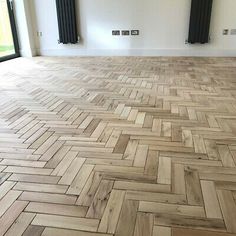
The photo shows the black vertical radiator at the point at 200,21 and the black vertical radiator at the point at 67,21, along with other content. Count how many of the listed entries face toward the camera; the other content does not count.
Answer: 2

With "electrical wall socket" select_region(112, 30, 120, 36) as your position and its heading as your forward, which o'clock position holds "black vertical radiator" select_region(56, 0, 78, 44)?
The black vertical radiator is roughly at 3 o'clock from the electrical wall socket.

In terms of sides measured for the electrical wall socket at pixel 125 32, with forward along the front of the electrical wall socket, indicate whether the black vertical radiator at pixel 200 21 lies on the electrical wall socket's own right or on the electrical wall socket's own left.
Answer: on the electrical wall socket's own left

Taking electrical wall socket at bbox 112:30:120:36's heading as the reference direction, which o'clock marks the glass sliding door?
The glass sliding door is roughly at 3 o'clock from the electrical wall socket.

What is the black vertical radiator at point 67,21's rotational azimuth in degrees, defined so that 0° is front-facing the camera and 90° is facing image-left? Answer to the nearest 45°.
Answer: approximately 0°

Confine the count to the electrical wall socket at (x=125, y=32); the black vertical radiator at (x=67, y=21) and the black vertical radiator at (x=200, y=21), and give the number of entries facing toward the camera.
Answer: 3

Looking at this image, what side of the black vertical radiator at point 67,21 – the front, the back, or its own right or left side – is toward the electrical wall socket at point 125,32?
left

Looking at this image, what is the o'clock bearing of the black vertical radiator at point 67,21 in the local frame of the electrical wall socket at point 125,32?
The black vertical radiator is roughly at 3 o'clock from the electrical wall socket.

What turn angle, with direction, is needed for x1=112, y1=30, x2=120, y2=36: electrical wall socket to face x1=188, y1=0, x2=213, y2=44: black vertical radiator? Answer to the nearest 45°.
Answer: approximately 90° to its left

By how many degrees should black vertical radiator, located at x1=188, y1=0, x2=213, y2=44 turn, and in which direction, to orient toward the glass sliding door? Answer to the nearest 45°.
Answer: approximately 90° to its right

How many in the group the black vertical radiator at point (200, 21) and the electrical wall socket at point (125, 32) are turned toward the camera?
2

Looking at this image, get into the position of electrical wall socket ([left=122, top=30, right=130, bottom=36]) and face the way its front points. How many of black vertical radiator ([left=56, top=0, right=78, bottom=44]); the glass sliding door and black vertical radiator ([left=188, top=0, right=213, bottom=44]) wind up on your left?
1

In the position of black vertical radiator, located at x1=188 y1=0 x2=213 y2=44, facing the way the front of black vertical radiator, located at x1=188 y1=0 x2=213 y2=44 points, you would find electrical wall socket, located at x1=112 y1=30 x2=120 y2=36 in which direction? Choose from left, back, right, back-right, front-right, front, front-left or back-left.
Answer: right
